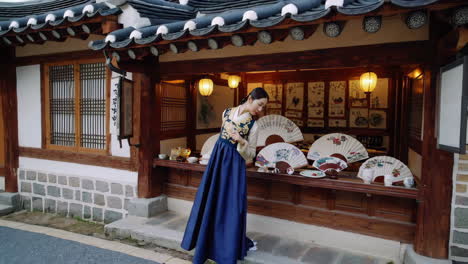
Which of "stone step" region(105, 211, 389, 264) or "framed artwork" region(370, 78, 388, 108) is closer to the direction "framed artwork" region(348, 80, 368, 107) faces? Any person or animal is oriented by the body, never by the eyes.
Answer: the stone step

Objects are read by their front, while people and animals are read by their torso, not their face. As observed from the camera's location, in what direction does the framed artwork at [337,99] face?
facing the viewer

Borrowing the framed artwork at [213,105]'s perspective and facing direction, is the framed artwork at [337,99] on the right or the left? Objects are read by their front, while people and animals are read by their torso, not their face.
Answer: on its left

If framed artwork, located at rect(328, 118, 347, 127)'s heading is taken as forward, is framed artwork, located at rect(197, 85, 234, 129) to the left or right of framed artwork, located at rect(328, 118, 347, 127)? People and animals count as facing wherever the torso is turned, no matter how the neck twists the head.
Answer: on its right

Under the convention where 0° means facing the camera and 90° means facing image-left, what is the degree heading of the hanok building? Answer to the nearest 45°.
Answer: approximately 45°

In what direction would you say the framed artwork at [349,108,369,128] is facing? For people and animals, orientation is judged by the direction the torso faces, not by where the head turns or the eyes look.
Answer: toward the camera

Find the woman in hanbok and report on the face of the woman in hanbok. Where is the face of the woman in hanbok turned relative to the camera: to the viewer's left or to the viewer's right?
to the viewer's right

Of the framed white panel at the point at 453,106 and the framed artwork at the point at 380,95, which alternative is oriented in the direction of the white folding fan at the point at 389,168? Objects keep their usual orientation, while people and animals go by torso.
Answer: the framed artwork at the point at 380,95

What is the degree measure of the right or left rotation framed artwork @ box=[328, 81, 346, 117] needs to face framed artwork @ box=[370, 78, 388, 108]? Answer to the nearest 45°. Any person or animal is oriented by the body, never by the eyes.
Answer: approximately 90° to its left

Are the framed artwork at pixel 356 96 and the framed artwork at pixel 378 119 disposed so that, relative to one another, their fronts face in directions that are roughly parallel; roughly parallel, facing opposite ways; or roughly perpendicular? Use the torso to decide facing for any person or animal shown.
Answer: roughly parallel

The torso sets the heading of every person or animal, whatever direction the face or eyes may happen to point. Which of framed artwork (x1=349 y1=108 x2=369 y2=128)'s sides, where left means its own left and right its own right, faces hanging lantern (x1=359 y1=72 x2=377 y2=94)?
front

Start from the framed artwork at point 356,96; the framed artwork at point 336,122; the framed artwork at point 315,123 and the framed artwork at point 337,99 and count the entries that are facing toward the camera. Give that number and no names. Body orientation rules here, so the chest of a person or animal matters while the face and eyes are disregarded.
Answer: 4

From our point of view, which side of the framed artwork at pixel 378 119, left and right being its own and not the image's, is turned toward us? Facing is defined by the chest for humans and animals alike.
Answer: front

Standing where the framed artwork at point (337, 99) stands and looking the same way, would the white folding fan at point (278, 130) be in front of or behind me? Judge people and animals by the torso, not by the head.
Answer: in front

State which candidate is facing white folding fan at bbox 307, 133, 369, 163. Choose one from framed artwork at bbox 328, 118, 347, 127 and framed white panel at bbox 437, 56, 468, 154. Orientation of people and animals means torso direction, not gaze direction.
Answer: framed artwork at bbox 328, 118, 347, 127
